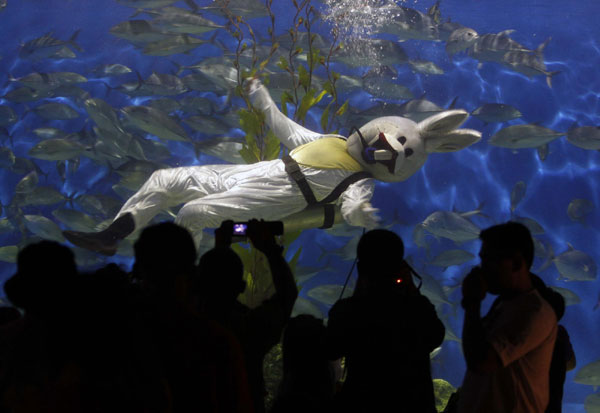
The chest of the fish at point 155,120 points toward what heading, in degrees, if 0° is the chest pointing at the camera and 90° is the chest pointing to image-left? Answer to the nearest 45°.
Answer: approximately 90°

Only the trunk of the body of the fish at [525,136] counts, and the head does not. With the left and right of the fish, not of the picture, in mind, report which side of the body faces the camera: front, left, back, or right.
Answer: left

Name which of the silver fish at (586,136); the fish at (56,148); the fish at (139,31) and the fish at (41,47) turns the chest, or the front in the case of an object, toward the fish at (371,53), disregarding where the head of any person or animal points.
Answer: the silver fish

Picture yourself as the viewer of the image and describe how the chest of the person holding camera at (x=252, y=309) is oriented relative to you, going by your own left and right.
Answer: facing away from the viewer

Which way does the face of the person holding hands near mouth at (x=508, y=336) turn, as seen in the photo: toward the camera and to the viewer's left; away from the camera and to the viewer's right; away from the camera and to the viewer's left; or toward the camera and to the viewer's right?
away from the camera and to the viewer's left

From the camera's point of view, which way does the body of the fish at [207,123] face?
to the viewer's left

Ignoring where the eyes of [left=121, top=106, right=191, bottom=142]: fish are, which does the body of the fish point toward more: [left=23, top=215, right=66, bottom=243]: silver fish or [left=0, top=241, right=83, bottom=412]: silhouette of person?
the silver fish

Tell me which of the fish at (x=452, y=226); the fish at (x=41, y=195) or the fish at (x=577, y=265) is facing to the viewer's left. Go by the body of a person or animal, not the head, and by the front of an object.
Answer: the fish at (x=452, y=226)

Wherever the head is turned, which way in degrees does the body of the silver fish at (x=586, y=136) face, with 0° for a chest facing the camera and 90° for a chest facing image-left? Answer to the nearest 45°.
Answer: approximately 90°

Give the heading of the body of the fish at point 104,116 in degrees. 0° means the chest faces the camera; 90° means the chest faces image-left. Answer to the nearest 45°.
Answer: approximately 90°

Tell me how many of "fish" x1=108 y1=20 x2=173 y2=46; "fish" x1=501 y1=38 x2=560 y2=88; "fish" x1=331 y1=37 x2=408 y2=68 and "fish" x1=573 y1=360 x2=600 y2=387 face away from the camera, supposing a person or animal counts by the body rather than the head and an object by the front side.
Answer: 0

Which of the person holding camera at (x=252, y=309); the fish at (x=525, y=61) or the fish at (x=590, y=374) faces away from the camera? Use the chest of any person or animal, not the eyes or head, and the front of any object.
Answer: the person holding camera

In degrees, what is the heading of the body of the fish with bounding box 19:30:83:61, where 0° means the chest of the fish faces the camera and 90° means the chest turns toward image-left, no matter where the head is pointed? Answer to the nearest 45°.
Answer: approximately 90°
